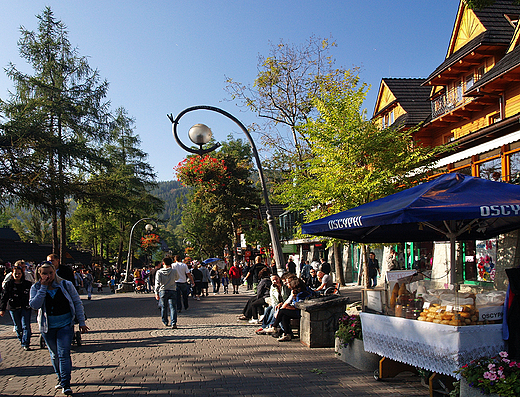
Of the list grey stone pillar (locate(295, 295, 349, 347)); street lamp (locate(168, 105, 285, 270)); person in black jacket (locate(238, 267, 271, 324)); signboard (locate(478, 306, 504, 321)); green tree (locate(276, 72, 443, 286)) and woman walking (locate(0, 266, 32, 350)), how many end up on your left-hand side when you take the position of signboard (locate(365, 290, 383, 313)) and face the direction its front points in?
1

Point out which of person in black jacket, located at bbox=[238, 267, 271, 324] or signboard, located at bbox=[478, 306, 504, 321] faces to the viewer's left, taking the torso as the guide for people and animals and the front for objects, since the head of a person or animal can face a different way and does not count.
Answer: the person in black jacket

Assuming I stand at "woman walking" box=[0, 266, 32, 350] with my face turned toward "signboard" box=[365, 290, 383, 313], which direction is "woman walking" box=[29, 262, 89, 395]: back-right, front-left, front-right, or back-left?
front-right

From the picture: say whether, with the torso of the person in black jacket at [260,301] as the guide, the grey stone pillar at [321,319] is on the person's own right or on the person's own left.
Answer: on the person's own left

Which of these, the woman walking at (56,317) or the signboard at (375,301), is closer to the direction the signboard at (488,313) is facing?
the woman walking

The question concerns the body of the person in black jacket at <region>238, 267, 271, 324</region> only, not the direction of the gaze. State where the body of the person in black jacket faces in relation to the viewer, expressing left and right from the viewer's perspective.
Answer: facing to the left of the viewer

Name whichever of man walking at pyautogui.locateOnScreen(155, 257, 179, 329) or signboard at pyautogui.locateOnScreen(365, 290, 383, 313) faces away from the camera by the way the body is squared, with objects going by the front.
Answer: the man walking

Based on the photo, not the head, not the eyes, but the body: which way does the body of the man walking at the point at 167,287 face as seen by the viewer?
away from the camera

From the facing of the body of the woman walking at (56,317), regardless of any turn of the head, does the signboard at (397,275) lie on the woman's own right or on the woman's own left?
on the woman's own left

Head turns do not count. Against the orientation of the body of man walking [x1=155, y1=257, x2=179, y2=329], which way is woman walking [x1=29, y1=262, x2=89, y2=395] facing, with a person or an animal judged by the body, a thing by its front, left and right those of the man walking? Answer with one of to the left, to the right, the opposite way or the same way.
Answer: the opposite way

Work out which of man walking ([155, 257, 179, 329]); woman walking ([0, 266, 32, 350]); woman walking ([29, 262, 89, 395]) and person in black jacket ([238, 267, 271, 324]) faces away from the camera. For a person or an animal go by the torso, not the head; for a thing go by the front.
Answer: the man walking

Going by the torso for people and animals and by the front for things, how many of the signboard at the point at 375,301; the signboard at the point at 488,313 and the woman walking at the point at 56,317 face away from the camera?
0

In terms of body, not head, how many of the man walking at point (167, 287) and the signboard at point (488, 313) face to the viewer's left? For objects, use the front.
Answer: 0

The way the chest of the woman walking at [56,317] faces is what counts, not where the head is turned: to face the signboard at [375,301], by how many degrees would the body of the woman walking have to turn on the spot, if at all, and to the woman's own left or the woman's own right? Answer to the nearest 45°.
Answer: approximately 90° to the woman's own left

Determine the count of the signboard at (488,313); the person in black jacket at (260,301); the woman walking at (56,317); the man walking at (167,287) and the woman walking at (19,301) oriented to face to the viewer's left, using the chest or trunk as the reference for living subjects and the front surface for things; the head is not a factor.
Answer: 1

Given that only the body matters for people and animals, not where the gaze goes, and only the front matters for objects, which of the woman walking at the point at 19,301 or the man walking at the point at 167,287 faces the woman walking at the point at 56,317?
the woman walking at the point at 19,301

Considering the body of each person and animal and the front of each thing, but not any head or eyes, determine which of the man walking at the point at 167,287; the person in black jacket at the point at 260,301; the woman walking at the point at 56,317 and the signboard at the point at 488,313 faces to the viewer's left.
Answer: the person in black jacket

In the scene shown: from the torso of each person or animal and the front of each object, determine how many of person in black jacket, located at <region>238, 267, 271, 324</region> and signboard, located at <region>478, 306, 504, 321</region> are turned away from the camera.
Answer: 0

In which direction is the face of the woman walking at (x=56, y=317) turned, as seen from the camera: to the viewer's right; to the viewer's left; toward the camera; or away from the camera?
toward the camera

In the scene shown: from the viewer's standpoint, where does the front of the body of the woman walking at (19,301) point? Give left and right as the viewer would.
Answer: facing the viewer

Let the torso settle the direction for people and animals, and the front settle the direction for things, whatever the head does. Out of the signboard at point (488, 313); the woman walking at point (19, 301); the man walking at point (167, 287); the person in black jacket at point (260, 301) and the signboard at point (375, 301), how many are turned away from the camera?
1
